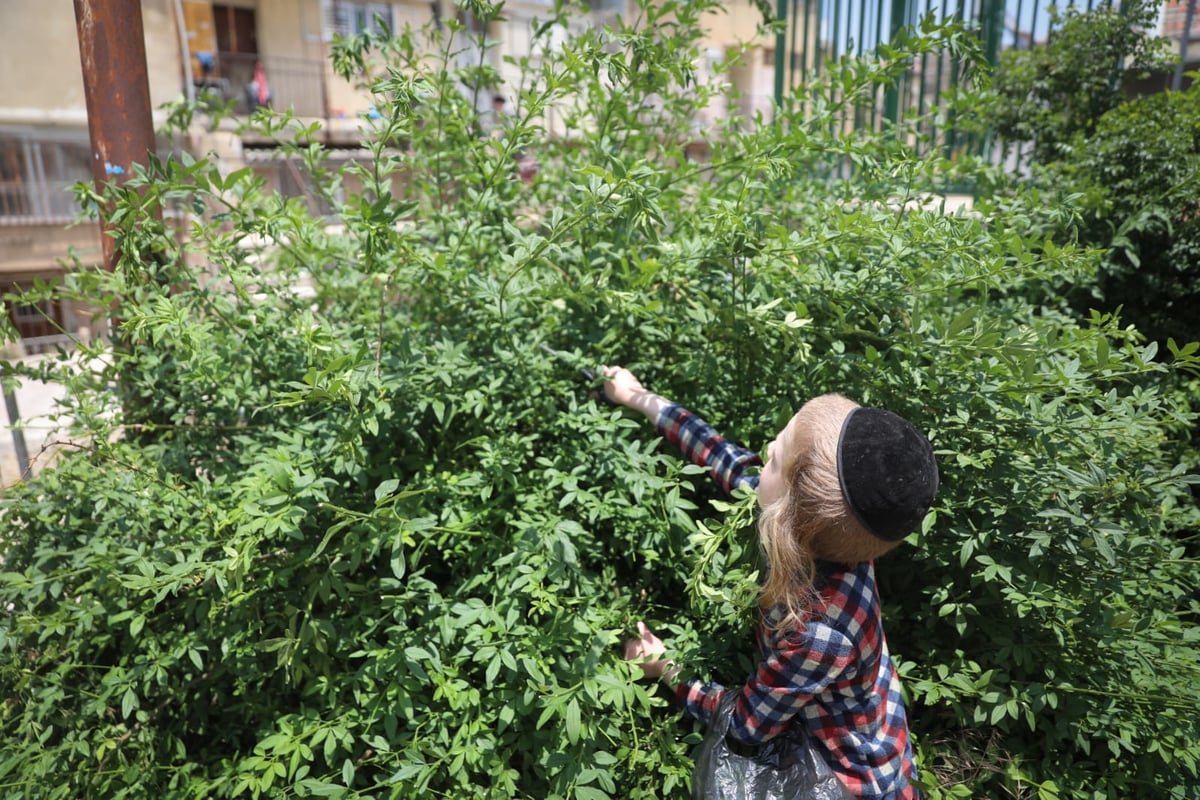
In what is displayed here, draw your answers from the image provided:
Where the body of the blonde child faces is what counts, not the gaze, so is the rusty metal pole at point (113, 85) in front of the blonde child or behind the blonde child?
in front

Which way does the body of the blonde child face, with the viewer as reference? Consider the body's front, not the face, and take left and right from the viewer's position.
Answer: facing away from the viewer and to the left of the viewer

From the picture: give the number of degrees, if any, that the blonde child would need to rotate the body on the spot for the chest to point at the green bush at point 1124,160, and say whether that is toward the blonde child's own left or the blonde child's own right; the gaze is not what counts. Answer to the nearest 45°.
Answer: approximately 90° to the blonde child's own right

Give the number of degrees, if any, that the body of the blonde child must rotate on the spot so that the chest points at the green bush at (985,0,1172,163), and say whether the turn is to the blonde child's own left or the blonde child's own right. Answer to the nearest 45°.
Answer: approximately 45° to the blonde child's own right

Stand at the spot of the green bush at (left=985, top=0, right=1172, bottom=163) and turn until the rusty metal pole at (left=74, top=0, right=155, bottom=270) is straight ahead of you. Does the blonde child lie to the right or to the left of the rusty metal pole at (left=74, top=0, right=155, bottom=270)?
left

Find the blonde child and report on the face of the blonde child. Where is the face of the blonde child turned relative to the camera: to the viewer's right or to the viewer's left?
to the viewer's left

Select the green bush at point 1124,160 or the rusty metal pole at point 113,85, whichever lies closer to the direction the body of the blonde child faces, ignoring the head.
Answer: the rusty metal pole
